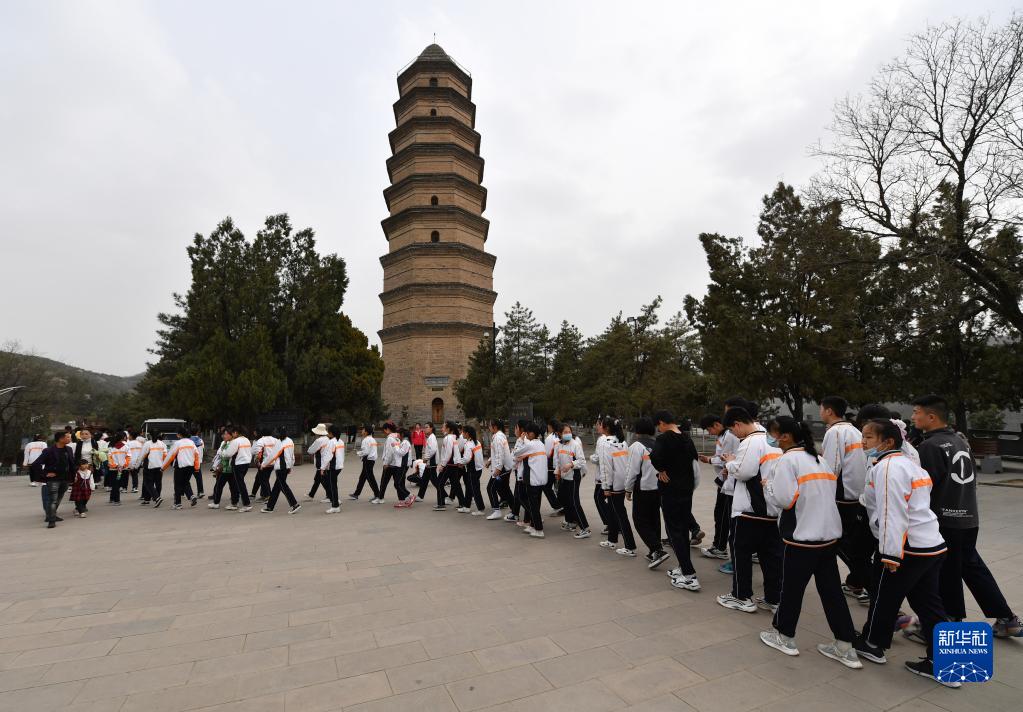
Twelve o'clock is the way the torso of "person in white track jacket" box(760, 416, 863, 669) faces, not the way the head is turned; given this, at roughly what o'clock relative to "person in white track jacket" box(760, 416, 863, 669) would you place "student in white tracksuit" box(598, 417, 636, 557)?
"student in white tracksuit" box(598, 417, 636, 557) is roughly at 12 o'clock from "person in white track jacket" box(760, 416, 863, 669).

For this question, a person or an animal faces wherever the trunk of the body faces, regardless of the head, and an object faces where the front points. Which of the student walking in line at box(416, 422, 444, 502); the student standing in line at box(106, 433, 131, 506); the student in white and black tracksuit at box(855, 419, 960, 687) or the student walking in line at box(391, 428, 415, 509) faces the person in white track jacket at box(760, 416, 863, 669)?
the student in white and black tracksuit at box(855, 419, 960, 687)

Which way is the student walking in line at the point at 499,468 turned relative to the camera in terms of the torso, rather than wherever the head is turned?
to the viewer's left

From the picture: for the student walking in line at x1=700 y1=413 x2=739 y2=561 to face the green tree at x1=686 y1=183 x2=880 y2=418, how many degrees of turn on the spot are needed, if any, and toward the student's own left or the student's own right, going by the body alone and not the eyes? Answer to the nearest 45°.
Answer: approximately 90° to the student's own right

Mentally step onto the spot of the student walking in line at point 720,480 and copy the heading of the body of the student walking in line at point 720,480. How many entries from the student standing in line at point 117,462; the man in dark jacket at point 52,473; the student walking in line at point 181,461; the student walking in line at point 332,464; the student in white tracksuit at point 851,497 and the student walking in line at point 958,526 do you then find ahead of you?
4

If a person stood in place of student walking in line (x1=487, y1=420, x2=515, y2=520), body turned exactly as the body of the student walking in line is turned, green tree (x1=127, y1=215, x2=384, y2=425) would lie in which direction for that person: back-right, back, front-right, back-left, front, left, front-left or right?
front-right

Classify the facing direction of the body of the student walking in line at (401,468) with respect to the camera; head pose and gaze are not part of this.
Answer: to the viewer's left

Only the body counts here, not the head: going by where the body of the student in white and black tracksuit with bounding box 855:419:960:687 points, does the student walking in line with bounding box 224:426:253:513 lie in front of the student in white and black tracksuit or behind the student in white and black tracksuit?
in front

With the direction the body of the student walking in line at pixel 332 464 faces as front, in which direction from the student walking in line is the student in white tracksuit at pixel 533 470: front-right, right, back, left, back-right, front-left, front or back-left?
back-left

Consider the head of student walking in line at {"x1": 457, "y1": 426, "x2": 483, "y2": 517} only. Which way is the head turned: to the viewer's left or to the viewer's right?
to the viewer's left

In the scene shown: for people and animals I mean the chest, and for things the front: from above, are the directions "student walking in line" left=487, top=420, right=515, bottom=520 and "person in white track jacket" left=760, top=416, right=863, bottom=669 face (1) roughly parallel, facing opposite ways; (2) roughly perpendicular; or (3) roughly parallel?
roughly perpendicular

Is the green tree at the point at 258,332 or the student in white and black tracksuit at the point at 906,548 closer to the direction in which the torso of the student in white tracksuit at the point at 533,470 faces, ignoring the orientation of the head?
the green tree

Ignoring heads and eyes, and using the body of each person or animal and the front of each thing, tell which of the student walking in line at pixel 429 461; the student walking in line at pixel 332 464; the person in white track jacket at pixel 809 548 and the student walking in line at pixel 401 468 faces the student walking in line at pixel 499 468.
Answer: the person in white track jacket

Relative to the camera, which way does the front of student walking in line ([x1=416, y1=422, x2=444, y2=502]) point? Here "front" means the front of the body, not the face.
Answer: to the viewer's left

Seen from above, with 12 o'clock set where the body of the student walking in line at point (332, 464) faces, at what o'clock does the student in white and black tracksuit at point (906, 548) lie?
The student in white and black tracksuit is roughly at 8 o'clock from the student walking in line.

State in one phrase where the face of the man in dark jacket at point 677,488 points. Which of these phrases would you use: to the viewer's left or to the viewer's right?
to the viewer's left
